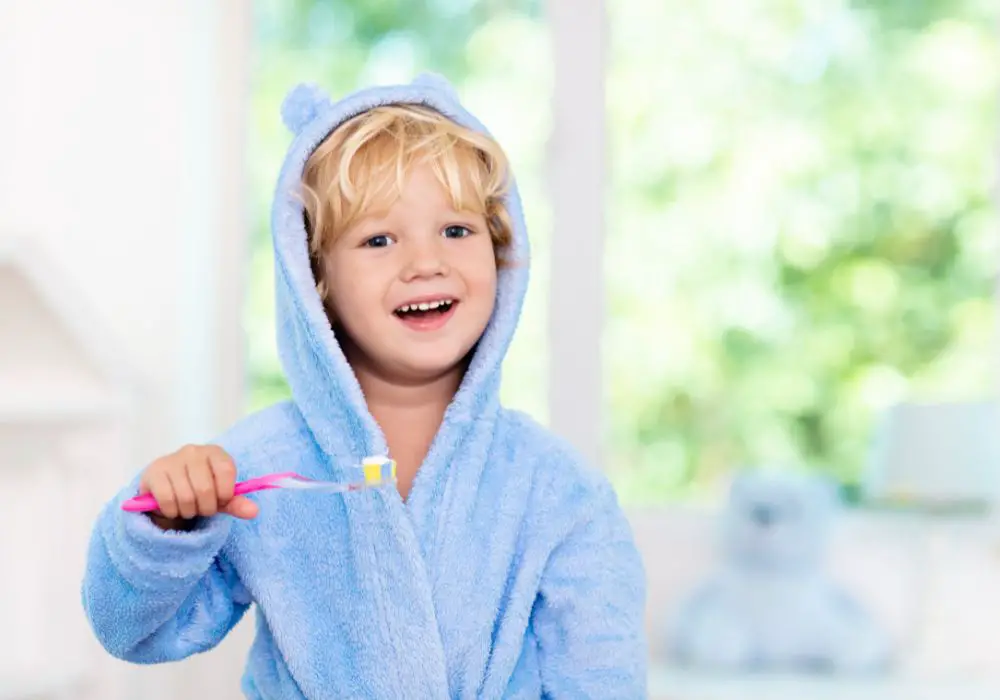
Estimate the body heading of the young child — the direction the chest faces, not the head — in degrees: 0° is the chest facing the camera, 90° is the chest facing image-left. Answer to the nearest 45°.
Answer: approximately 0°

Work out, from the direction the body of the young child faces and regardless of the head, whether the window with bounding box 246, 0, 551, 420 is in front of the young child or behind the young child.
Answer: behind

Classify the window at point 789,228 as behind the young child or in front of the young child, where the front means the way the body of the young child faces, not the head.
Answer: behind
